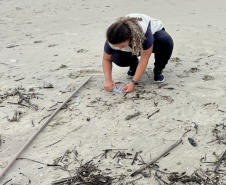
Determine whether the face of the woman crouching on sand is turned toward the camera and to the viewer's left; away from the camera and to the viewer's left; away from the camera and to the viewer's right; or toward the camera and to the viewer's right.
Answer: toward the camera and to the viewer's left

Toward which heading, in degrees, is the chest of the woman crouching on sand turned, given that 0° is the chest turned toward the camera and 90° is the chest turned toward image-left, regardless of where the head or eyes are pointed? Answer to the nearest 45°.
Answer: approximately 45°

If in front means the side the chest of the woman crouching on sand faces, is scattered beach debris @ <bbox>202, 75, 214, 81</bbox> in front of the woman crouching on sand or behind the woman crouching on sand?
behind

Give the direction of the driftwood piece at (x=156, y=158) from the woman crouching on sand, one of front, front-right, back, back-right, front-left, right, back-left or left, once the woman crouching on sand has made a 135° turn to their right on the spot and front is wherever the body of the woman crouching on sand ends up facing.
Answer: back

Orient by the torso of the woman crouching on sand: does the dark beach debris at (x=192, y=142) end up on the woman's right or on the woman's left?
on the woman's left
